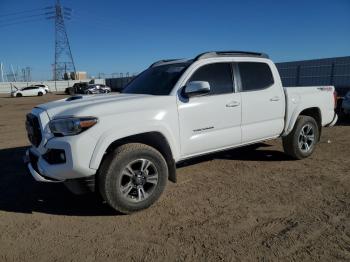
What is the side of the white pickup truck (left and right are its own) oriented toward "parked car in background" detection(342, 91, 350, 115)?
back

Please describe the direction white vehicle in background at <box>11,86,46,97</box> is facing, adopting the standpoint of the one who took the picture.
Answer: facing to the left of the viewer

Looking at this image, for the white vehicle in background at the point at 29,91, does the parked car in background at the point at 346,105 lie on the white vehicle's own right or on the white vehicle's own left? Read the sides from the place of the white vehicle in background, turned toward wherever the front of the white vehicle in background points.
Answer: on the white vehicle's own left

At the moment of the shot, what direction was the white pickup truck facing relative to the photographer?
facing the viewer and to the left of the viewer

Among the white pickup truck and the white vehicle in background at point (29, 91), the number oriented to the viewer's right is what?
0

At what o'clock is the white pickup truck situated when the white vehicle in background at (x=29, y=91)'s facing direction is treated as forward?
The white pickup truck is roughly at 9 o'clock from the white vehicle in background.

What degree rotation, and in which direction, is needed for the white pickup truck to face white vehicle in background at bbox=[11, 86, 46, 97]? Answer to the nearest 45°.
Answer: approximately 90° to its right
